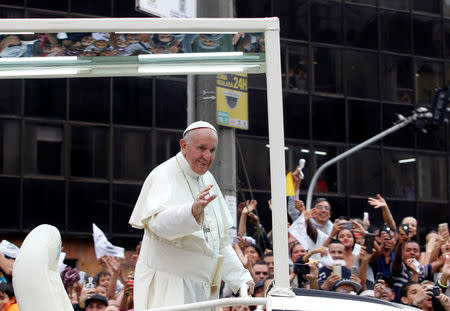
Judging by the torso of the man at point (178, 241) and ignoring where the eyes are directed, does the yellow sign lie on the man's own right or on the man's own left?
on the man's own left

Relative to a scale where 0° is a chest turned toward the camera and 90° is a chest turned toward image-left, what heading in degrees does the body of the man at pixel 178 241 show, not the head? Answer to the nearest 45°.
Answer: approximately 315°

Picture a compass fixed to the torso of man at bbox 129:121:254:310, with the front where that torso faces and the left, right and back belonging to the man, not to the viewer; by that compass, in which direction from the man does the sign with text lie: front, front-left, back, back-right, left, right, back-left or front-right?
back-left
